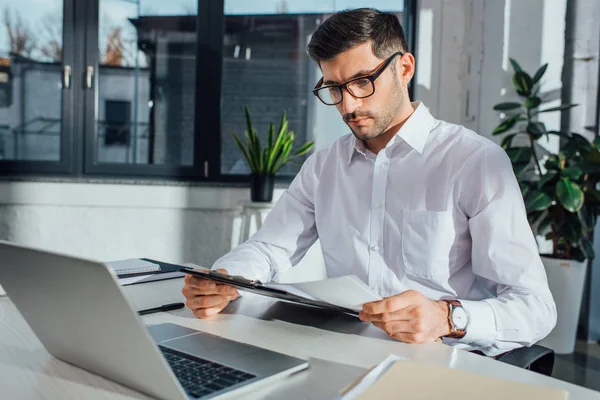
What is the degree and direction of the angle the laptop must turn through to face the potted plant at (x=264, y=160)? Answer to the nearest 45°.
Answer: approximately 45° to its left

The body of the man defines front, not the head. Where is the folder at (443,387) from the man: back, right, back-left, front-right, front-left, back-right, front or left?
front-left

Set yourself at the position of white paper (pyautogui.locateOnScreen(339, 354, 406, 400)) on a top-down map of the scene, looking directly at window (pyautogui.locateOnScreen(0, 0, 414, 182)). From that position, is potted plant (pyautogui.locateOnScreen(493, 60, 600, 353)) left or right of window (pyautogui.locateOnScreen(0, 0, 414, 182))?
right

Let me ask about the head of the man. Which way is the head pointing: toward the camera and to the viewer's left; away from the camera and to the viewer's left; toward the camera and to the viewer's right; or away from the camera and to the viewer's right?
toward the camera and to the viewer's left

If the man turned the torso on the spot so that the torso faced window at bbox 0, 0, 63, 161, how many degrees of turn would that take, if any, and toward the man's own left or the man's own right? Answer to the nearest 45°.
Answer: approximately 90° to the man's own right

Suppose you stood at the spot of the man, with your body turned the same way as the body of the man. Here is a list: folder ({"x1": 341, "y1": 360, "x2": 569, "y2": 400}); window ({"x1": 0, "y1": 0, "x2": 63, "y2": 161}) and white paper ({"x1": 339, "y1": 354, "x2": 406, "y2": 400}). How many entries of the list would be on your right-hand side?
1

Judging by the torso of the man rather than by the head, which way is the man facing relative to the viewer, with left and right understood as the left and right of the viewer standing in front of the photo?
facing the viewer and to the left of the viewer

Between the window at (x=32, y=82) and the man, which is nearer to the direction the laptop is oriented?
the man

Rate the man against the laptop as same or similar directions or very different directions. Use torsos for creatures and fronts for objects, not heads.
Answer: very different directions

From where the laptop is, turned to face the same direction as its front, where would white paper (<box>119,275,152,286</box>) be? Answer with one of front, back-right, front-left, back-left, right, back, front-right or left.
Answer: front-left

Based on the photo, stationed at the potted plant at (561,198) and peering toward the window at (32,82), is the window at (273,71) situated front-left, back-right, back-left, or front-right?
front-right
